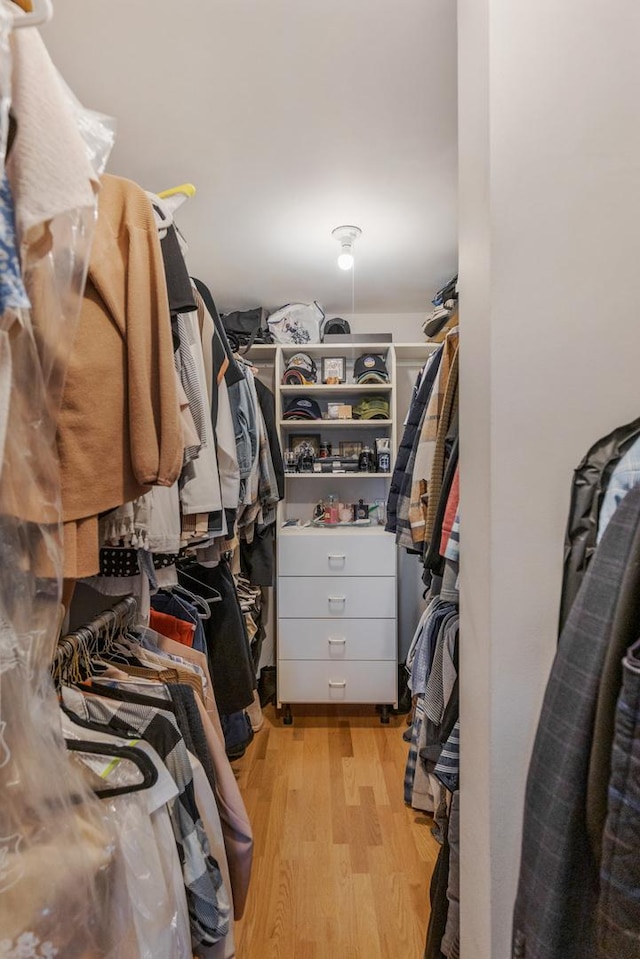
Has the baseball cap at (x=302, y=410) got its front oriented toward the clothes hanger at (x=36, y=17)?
yes

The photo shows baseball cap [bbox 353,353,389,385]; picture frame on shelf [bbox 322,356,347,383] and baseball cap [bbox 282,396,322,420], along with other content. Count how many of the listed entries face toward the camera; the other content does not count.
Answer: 3

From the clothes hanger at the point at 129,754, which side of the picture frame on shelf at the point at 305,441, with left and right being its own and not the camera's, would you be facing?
front

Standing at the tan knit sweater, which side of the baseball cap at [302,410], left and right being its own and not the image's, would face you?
front

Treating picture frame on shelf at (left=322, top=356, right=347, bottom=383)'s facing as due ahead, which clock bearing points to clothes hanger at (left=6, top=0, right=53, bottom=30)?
The clothes hanger is roughly at 12 o'clock from the picture frame on shelf.
